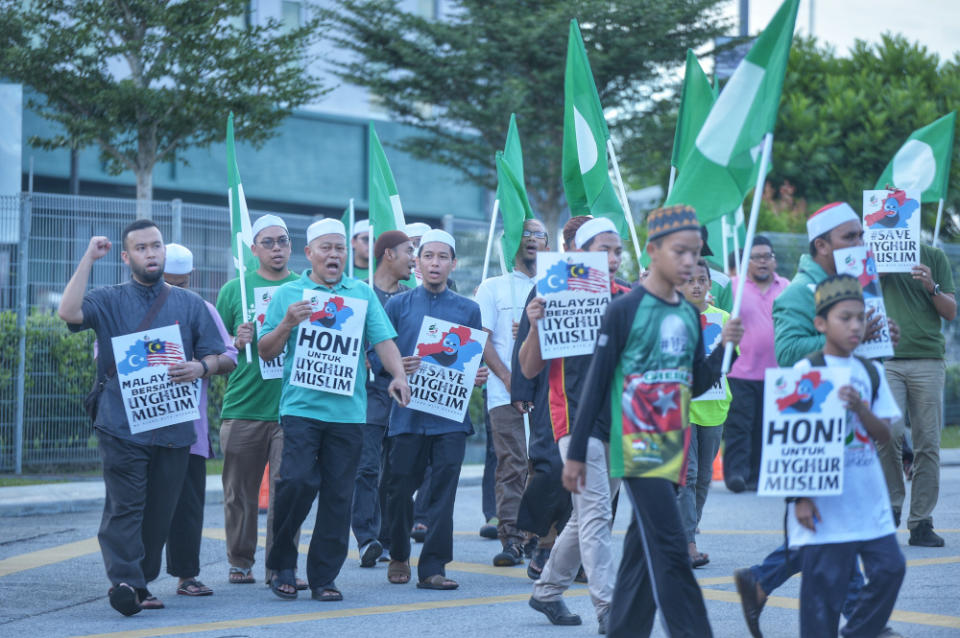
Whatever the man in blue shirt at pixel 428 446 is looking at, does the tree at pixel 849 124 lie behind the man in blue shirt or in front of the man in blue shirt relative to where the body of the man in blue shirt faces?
behind

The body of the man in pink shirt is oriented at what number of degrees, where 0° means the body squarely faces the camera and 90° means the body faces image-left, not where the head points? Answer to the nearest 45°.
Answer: approximately 0°

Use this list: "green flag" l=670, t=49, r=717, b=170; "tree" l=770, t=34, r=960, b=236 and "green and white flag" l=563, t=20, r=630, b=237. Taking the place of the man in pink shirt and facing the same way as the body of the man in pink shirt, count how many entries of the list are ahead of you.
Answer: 2

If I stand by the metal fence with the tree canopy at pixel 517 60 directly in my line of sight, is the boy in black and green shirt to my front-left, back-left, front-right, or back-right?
back-right

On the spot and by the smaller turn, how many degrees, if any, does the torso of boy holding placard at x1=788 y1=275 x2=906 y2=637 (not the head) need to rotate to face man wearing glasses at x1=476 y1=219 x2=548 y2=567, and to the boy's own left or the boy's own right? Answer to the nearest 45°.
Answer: approximately 180°

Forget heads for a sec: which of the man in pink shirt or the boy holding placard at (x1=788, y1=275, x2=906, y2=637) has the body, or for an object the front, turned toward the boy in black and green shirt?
the man in pink shirt

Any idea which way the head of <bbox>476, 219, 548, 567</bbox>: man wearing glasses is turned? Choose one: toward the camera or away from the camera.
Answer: toward the camera

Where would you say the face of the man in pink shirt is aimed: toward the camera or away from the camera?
toward the camera

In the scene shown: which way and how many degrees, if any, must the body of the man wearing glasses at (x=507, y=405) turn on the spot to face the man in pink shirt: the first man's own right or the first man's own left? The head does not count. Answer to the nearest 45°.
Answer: approximately 135° to the first man's own left

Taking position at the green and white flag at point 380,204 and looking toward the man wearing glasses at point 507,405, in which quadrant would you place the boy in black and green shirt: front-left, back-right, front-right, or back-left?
front-right

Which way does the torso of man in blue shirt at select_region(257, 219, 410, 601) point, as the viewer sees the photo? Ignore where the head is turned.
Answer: toward the camera

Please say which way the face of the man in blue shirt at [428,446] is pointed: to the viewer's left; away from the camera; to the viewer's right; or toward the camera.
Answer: toward the camera

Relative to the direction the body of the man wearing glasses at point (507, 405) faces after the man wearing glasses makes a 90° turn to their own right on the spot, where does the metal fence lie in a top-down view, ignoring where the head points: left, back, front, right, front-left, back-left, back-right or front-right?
front-right

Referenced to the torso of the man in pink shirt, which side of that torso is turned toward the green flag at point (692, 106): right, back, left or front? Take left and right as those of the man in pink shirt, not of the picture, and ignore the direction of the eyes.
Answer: front

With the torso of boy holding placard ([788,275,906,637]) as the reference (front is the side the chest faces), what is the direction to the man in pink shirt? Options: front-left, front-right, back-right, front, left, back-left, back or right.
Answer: back-left
